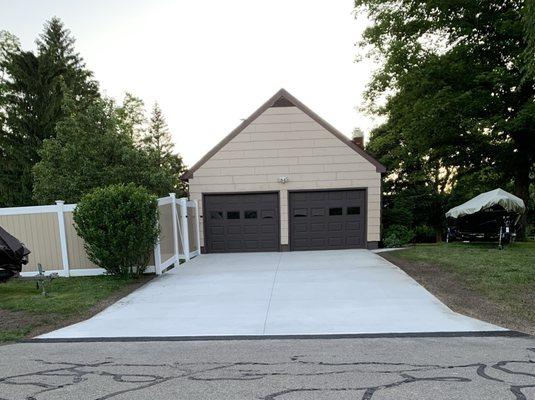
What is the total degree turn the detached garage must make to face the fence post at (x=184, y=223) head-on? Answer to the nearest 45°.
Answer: approximately 45° to its right

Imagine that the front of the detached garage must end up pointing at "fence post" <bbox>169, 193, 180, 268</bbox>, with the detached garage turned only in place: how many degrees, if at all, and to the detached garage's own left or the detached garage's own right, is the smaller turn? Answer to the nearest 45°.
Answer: approximately 45° to the detached garage's own right

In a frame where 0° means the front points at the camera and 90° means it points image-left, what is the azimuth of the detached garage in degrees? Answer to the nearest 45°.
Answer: approximately 0°

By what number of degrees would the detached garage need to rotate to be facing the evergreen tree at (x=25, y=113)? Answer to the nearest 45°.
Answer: approximately 135° to its right

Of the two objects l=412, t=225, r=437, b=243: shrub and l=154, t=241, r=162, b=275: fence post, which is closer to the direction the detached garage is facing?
the fence post
